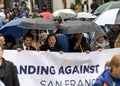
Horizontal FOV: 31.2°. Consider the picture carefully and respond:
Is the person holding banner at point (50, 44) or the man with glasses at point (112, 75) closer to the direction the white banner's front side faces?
the man with glasses

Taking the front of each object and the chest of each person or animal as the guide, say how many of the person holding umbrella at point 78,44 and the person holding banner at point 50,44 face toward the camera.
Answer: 2

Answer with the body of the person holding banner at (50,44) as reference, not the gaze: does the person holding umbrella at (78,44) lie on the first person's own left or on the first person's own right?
on the first person's own left

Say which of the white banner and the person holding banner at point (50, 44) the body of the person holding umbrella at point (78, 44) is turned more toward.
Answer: the white banner

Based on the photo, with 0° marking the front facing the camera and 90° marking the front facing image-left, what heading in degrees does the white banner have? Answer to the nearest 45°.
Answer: approximately 0°
